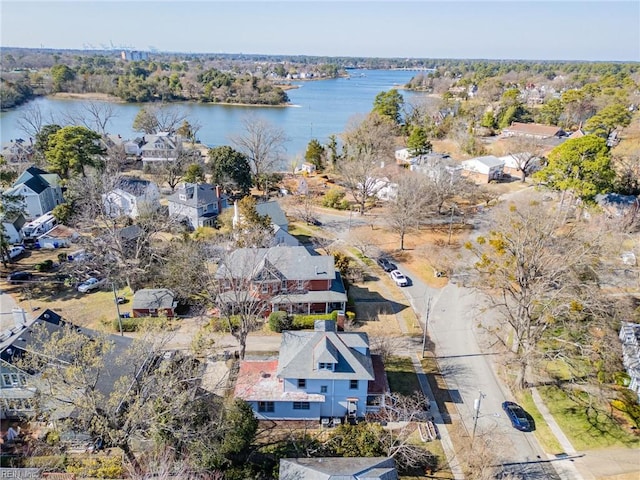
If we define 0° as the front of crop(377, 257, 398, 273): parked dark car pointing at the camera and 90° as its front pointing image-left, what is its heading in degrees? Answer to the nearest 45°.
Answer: approximately 315°

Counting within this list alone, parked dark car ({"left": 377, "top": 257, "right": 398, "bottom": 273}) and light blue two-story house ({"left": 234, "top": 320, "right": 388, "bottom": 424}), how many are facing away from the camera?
0

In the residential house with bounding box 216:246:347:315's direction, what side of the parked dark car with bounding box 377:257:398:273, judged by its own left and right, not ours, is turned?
right

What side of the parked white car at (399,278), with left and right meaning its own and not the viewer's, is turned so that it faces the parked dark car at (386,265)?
back

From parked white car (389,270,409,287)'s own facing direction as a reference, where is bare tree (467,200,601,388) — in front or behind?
in front

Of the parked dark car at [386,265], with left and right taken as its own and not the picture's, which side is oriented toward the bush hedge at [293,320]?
right

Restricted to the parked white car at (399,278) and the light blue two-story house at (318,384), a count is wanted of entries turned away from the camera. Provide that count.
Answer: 0

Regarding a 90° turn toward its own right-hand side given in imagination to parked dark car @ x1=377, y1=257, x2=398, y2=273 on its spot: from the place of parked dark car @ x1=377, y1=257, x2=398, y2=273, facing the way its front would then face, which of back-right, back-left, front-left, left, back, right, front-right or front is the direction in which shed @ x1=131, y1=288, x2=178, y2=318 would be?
front

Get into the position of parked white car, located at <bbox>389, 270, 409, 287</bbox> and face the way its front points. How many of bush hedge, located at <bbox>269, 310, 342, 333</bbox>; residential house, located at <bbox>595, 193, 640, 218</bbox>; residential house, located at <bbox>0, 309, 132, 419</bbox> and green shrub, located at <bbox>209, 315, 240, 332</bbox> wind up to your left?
1

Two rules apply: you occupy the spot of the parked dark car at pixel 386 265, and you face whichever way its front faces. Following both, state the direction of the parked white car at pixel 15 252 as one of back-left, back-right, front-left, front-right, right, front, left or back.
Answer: back-right

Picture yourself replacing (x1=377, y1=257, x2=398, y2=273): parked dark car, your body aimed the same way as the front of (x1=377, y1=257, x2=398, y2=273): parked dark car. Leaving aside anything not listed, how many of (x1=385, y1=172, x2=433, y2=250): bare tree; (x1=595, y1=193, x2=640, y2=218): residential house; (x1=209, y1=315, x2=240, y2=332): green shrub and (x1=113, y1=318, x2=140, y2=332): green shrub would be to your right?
2
